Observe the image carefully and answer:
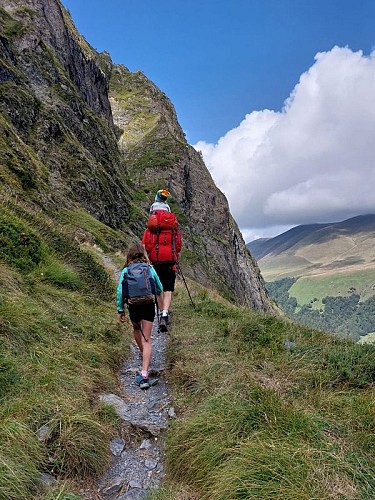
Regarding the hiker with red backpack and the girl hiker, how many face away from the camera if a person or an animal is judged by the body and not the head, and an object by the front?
2

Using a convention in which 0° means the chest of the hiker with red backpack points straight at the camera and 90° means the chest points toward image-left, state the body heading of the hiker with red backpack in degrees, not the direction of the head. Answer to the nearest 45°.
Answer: approximately 180°

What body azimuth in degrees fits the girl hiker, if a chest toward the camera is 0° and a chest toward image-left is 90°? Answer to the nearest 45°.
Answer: approximately 180°

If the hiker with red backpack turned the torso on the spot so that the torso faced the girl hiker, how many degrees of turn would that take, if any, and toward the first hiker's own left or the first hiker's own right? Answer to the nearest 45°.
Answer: approximately 180°

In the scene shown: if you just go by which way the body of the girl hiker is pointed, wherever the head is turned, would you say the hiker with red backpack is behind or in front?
in front
